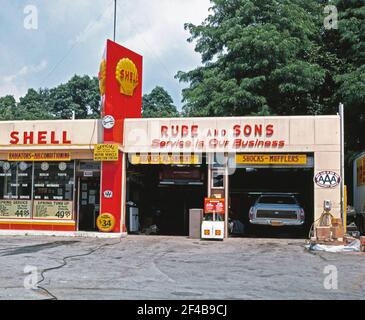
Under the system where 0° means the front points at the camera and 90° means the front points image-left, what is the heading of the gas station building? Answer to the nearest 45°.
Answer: approximately 0°

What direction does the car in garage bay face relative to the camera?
away from the camera

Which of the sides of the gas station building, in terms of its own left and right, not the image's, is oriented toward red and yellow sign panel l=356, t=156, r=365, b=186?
left

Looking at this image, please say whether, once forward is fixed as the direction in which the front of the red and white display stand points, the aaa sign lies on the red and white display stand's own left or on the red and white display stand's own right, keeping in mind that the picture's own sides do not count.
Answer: on the red and white display stand's own left

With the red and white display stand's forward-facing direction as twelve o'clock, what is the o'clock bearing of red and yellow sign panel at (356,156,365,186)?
The red and yellow sign panel is roughly at 8 o'clock from the red and white display stand.

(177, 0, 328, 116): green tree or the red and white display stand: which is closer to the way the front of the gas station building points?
the red and white display stand

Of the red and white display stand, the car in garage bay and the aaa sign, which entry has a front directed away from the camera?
the car in garage bay

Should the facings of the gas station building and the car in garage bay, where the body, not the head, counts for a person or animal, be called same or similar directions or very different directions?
very different directions
